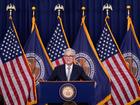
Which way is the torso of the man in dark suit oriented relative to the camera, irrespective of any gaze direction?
toward the camera

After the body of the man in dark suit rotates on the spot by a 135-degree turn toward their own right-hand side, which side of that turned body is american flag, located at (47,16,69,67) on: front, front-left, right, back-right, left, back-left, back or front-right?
front-right
